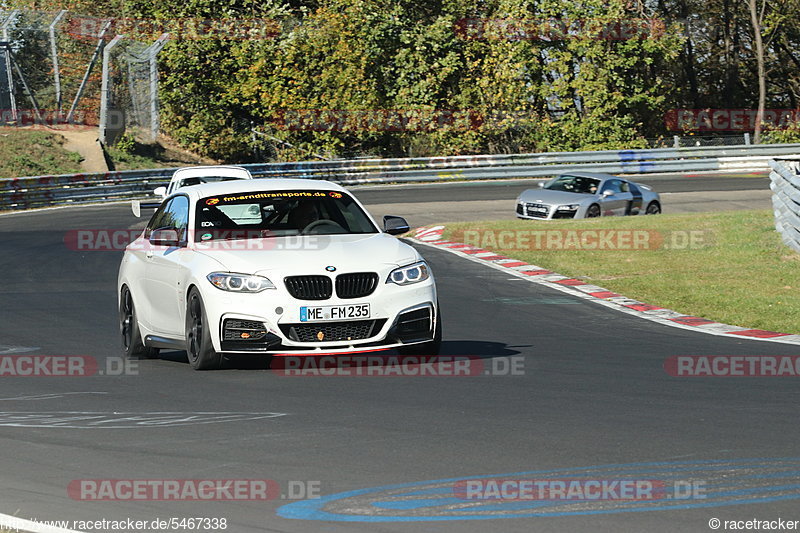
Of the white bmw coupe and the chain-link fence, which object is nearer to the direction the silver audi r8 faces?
the white bmw coupe

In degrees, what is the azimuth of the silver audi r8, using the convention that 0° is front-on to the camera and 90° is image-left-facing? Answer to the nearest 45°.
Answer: approximately 45°

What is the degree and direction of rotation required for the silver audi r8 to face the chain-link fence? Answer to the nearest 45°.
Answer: approximately 90° to its right

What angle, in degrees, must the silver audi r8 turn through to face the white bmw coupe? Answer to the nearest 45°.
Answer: approximately 45° to its left

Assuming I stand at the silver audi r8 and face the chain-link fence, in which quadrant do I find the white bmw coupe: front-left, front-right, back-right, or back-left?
back-left
